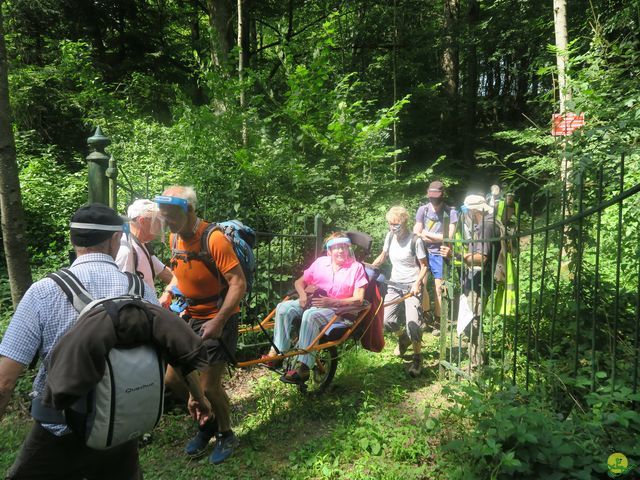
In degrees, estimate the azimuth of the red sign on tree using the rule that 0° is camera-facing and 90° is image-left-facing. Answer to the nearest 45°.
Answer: approximately 0°

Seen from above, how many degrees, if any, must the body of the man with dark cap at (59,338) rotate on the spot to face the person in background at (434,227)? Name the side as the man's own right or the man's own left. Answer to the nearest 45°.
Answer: approximately 45° to the man's own right

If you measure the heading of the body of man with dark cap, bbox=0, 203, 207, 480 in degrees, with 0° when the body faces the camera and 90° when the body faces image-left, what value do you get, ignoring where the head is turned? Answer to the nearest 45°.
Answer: approximately 180°

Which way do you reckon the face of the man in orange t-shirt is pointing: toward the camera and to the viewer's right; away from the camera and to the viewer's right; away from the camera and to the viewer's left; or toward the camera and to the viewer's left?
toward the camera and to the viewer's left

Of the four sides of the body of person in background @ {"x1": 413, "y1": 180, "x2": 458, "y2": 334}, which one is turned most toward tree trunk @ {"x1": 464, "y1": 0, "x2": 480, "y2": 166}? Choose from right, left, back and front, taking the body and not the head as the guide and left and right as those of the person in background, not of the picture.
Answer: back

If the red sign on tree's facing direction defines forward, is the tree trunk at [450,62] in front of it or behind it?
behind

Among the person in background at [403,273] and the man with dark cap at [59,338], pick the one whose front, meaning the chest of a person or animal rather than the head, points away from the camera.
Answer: the man with dark cap

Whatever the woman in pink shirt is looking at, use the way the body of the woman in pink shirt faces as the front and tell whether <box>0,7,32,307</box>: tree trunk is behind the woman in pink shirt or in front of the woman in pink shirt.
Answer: in front

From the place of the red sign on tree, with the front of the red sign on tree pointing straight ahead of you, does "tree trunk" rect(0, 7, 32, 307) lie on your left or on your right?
on your right

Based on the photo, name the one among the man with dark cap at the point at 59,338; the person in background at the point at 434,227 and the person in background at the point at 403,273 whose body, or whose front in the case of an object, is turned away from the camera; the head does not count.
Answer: the man with dark cap

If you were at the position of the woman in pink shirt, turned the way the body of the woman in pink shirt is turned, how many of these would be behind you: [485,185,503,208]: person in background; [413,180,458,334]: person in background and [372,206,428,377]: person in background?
3

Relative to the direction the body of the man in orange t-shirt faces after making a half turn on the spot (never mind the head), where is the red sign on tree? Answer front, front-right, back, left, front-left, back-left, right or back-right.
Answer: front-right

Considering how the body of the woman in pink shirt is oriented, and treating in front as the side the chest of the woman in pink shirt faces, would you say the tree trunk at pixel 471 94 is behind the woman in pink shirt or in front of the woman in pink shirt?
behind

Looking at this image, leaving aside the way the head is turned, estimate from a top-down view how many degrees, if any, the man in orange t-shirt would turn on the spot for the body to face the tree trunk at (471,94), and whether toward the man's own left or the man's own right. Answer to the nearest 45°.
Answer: approximately 180°

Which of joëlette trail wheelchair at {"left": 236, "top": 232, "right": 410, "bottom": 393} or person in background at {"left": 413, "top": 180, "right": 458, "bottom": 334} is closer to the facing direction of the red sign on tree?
the joëlette trail wheelchair
